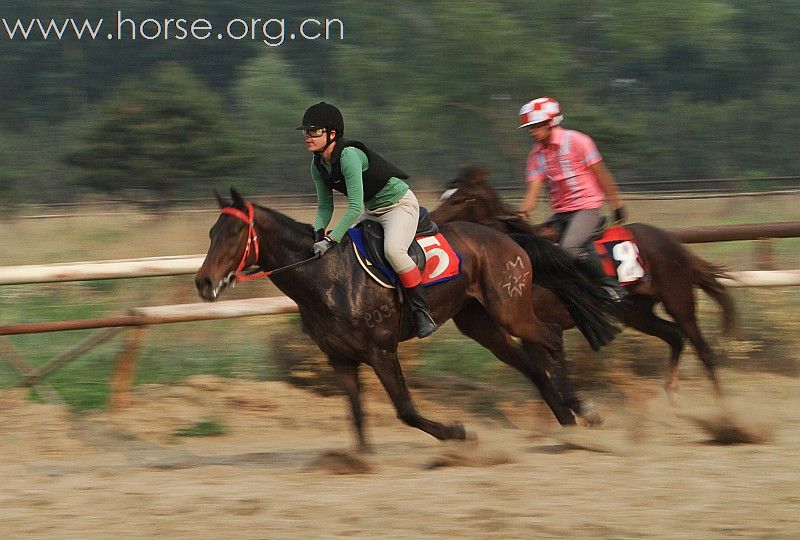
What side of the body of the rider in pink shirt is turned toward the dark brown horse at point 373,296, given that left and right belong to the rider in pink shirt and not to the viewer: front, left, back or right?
front

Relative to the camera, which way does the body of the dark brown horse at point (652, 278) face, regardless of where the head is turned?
to the viewer's left

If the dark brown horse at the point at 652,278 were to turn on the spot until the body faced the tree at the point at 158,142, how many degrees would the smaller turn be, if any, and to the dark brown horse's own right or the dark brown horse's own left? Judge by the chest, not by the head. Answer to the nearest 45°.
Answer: approximately 45° to the dark brown horse's own right

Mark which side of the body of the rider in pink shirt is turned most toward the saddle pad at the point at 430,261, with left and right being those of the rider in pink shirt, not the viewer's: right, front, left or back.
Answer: front

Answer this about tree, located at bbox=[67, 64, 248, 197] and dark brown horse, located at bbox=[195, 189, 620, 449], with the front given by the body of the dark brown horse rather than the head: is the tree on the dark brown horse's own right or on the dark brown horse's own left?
on the dark brown horse's own right

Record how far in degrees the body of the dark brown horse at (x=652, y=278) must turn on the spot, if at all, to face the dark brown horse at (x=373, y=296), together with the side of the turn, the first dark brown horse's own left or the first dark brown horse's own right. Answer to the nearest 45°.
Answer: approximately 45° to the first dark brown horse's own left

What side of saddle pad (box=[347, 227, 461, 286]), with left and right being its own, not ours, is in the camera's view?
left

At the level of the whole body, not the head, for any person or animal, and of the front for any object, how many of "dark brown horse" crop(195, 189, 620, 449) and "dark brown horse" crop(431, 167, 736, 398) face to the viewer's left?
2

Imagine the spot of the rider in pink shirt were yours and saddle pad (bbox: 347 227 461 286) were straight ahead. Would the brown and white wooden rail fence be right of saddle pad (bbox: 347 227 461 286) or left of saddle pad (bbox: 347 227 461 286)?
right

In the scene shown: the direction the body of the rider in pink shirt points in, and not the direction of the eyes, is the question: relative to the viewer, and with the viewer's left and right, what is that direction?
facing the viewer and to the left of the viewer

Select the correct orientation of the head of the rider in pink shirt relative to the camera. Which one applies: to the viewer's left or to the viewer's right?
to the viewer's left

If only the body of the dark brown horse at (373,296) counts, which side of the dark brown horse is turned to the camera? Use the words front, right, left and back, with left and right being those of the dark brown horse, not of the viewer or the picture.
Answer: left

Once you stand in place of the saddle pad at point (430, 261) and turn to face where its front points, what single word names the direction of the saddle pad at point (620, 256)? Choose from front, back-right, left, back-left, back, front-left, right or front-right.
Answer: back-right

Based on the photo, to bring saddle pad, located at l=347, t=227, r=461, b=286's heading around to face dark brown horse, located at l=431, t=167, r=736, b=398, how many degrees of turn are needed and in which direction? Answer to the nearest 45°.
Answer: approximately 135° to its right

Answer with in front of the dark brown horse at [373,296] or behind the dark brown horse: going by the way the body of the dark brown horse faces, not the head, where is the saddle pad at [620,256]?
behind
